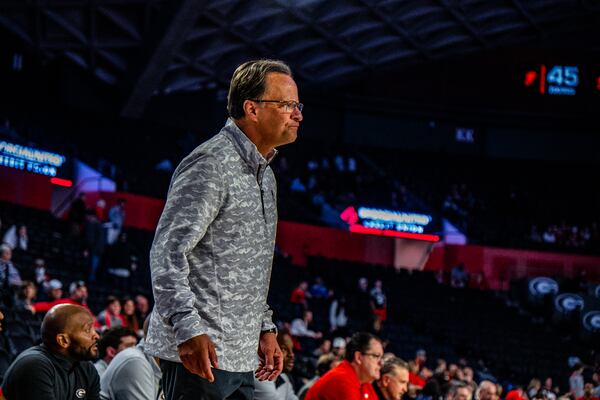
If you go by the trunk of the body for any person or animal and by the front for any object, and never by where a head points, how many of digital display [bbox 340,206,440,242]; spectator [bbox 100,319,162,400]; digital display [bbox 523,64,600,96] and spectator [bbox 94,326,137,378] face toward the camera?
2

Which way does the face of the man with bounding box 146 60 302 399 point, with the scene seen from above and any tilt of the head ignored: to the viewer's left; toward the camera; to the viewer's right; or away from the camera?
to the viewer's right

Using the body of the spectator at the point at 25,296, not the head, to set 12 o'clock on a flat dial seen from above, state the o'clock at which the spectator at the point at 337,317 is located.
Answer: the spectator at the point at 337,317 is roughly at 9 o'clock from the spectator at the point at 25,296.

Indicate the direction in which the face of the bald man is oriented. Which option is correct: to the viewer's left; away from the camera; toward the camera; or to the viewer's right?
to the viewer's right

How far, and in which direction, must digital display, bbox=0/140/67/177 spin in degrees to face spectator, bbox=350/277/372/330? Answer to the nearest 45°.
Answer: approximately 45° to its left

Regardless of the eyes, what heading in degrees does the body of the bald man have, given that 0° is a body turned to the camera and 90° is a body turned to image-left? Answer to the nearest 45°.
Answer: approximately 315°

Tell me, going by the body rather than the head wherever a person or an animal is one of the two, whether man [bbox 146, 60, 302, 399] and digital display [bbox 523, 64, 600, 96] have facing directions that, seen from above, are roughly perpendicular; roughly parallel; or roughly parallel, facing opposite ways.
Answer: roughly perpendicular
